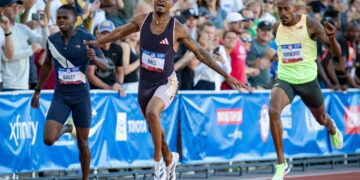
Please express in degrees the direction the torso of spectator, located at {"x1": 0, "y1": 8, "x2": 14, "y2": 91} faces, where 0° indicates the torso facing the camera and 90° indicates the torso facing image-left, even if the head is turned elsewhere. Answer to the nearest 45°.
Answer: approximately 315°

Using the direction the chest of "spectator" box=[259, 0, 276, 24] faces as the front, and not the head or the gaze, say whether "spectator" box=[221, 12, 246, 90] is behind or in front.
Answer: in front

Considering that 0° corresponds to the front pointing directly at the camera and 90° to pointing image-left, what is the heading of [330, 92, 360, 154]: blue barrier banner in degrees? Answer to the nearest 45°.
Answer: approximately 0°

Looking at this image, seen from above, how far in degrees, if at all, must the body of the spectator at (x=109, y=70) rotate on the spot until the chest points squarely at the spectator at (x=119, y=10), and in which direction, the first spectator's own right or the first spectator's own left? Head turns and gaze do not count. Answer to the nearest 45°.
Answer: approximately 180°

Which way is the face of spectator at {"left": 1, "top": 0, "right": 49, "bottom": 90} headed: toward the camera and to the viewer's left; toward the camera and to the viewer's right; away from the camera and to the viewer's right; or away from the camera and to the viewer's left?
toward the camera and to the viewer's right
